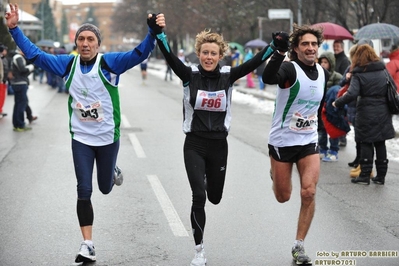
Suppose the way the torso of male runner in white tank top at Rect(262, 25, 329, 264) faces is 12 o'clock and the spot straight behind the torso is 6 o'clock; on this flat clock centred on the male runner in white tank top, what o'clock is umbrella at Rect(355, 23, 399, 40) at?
The umbrella is roughly at 8 o'clock from the male runner in white tank top.

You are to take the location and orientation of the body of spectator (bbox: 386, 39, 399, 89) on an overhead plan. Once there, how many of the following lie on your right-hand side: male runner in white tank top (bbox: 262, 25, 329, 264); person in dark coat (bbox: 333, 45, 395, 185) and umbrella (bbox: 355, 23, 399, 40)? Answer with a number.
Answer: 1

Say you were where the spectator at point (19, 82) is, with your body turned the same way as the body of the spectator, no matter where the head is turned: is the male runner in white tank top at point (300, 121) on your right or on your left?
on your right

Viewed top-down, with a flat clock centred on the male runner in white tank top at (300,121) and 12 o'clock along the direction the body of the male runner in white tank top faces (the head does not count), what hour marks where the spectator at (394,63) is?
The spectator is roughly at 8 o'clock from the male runner in white tank top.

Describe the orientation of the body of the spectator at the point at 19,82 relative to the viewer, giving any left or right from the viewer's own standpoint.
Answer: facing to the right of the viewer

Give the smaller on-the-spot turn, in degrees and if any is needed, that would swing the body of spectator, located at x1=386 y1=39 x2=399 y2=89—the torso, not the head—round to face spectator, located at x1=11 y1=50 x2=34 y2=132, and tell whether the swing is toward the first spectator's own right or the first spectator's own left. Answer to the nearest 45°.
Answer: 0° — they already face them

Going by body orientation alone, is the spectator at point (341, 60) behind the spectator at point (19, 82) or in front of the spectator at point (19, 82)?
in front

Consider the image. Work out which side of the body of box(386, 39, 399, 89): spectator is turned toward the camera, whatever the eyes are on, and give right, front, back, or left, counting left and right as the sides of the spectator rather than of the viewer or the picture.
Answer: left

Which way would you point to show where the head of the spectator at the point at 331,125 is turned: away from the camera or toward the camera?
toward the camera

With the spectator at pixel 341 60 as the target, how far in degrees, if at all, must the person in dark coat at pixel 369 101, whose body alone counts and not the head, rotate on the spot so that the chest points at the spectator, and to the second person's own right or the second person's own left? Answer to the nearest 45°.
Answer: approximately 45° to the second person's own right

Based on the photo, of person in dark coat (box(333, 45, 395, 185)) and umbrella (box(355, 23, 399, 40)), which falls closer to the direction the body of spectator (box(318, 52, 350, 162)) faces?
the person in dark coat

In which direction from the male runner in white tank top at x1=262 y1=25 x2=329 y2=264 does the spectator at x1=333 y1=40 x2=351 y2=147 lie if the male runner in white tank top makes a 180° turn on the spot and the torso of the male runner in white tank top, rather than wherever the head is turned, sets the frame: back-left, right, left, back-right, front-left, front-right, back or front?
front-right

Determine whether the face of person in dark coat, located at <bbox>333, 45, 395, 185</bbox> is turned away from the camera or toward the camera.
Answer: away from the camera

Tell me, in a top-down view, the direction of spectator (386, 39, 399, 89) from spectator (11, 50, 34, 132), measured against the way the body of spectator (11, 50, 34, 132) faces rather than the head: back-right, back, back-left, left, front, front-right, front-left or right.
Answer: front-right

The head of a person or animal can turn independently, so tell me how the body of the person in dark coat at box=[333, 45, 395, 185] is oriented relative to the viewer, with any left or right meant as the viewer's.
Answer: facing away from the viewer and to the left of the viewer
